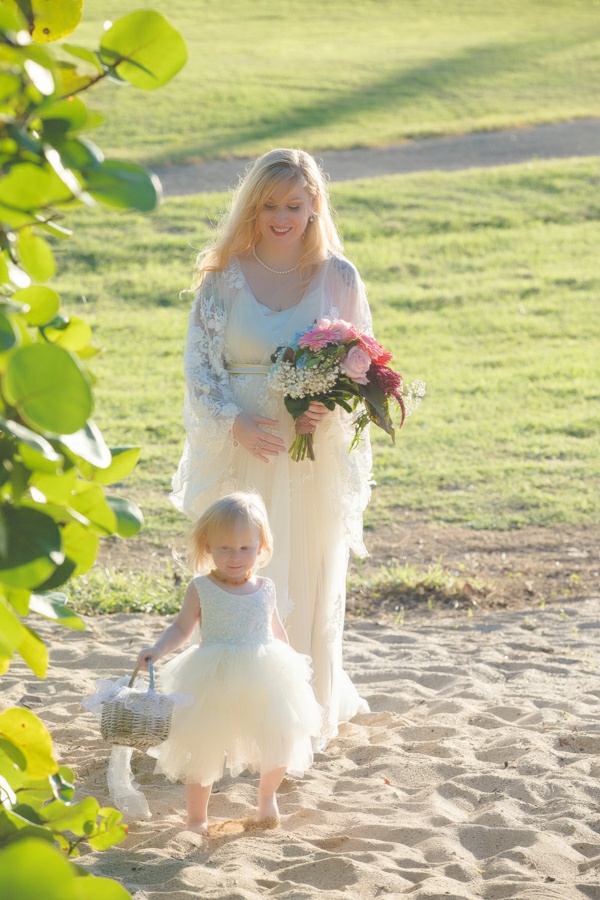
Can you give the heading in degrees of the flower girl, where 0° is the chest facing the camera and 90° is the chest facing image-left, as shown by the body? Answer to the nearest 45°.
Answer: approximately 0°

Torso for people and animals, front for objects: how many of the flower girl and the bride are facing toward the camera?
2
